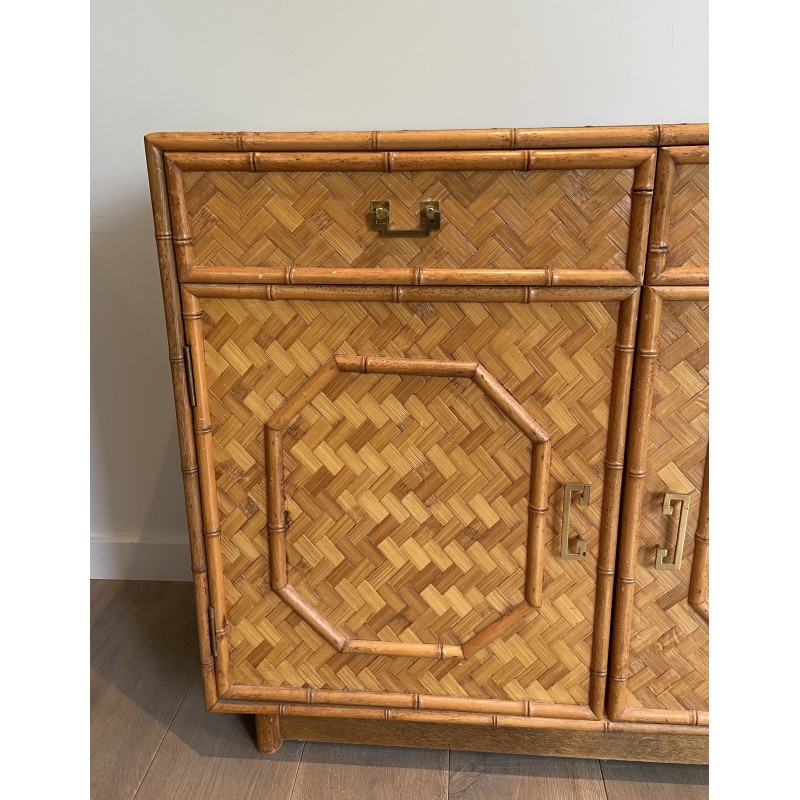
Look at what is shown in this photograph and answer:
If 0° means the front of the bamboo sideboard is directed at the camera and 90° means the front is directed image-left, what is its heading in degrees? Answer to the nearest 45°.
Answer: approximately 0°
